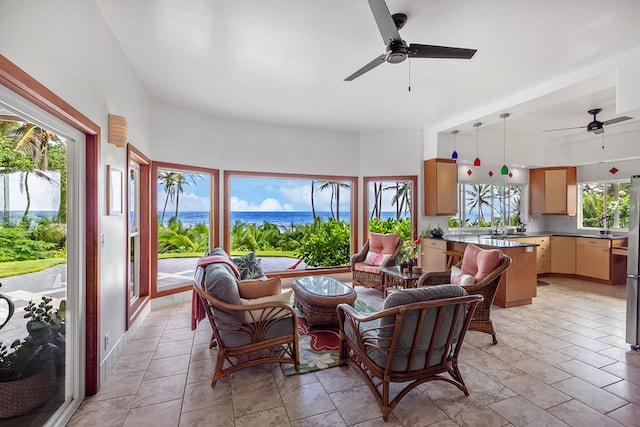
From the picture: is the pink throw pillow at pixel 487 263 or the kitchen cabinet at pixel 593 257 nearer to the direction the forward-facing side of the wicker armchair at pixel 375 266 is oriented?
the pink throw pillow

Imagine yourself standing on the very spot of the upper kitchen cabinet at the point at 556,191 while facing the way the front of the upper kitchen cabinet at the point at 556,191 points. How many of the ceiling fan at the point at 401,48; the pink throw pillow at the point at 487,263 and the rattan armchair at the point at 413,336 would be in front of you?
3

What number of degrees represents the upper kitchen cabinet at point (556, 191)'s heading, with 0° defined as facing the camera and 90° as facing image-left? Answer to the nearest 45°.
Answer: approximately 0°

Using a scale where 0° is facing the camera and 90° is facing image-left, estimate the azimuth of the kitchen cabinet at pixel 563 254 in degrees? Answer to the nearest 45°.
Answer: approximately 0°

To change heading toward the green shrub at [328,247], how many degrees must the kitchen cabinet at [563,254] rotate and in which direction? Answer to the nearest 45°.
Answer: approximately 45° to its right

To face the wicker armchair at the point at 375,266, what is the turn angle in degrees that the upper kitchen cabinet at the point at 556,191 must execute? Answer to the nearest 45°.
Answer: approximately 45° to its right

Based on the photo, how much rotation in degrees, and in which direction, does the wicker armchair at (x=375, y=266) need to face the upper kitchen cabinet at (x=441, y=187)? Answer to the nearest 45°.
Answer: approximately 180°

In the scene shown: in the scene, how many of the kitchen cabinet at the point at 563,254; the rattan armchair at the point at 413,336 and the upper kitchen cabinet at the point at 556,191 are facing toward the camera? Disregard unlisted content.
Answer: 2

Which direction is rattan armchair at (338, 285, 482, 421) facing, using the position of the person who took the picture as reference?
facing away from the viewer and to the left of the viewer

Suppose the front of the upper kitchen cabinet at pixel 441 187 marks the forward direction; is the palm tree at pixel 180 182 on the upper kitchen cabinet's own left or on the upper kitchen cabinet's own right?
on the upper kitchen cabinet's own right

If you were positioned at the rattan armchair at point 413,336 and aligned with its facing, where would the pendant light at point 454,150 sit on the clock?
The pendant light is roughly at 2 o'clock from the rattan armchair.
